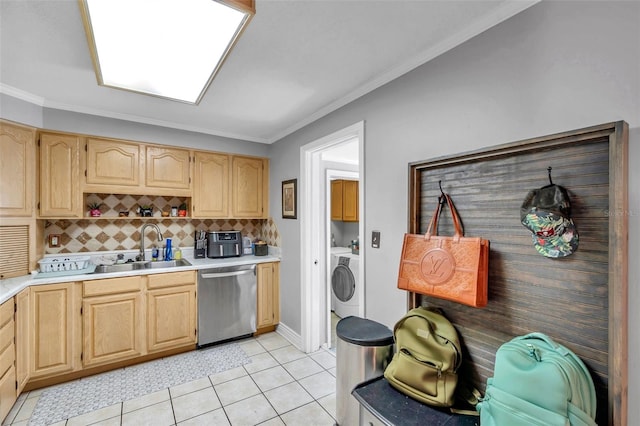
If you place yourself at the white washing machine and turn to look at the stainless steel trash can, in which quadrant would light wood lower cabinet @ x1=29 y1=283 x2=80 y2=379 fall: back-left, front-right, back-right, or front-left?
front-right

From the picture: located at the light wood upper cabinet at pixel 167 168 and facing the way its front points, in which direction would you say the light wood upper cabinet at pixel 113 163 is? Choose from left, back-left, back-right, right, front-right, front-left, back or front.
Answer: right

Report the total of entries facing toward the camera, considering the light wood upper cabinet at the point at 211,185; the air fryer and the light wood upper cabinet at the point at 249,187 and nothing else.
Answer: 3

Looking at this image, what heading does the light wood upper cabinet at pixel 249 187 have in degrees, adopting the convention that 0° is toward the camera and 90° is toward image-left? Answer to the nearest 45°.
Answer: approximately 0°

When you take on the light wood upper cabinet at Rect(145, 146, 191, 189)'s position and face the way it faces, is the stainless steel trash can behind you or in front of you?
in front

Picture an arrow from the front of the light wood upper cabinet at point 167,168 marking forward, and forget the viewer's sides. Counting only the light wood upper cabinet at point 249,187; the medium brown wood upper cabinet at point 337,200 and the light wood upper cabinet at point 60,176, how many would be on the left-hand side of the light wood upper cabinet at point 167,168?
2

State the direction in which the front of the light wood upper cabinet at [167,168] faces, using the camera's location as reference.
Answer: facing the viewer

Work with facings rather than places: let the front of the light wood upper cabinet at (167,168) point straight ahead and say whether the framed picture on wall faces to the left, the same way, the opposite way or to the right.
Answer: to the right

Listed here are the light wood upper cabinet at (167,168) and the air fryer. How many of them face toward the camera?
2

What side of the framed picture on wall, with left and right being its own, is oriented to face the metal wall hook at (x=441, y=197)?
left

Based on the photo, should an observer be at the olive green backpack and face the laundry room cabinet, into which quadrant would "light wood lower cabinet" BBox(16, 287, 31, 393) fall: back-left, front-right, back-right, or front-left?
front-left

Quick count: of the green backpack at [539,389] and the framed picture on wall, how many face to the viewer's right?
0

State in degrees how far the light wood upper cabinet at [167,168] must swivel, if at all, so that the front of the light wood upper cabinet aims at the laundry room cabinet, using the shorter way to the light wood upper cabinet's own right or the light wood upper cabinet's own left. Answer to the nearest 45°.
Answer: approximately 90° to the light wood upper cabinet's own left

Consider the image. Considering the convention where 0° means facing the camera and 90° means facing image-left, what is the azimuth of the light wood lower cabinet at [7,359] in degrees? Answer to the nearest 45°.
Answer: approximately 270°

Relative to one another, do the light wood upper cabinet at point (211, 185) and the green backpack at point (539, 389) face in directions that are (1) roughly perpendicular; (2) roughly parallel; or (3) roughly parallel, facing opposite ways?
roughly perpendicular

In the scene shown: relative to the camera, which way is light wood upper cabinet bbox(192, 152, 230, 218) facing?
toward the camera
